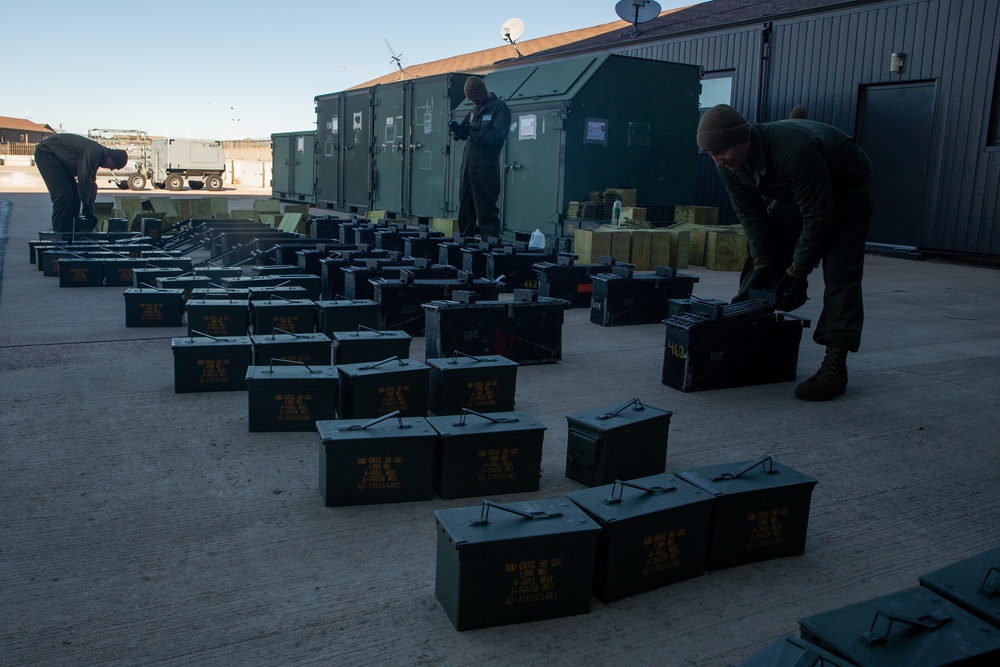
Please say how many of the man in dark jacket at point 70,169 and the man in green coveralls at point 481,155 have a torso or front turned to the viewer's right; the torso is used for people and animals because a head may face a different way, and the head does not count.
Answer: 1

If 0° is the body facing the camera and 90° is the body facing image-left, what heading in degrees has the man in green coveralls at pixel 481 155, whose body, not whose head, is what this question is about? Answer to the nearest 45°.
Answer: approximately 45°

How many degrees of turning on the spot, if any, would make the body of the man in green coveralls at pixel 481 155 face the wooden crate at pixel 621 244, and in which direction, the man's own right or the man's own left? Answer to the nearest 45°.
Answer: approximately 135° to the man's own left

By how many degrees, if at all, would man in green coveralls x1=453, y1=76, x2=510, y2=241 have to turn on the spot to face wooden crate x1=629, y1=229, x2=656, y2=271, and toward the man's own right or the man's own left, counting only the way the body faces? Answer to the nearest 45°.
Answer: approximately 135° to the man's own left

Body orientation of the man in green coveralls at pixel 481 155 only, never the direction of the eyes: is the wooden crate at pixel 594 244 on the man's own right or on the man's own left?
on the man's own left

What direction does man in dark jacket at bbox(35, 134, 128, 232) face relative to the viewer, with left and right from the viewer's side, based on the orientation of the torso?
facing to the right of the viewer

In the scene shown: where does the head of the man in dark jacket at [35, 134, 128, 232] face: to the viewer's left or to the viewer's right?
to the viewer's right
